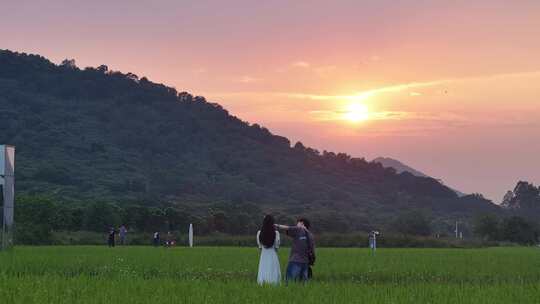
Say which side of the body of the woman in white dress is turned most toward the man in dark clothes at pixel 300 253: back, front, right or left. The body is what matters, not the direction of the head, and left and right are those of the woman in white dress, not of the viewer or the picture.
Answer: right

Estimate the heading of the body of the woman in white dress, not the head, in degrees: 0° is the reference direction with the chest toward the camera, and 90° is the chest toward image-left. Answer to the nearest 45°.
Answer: approximately 180°

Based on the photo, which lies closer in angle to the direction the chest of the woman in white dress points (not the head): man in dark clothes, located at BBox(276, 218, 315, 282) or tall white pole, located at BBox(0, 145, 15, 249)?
the tall white pole

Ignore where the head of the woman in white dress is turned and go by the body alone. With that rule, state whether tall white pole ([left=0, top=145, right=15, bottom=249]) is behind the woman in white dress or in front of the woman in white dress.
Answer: in front

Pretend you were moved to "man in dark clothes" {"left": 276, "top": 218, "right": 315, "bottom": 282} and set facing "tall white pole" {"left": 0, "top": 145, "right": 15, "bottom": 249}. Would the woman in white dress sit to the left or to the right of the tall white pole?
left

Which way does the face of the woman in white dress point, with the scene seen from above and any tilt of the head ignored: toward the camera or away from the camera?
away from the camera
